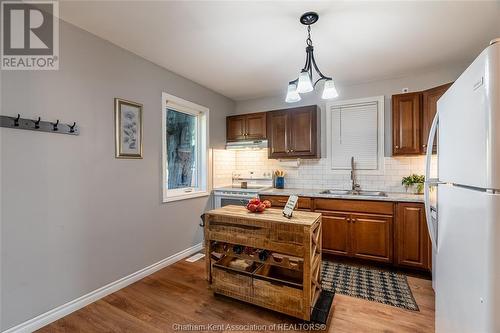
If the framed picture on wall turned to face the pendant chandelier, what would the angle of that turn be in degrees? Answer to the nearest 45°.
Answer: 0° — it already faces it

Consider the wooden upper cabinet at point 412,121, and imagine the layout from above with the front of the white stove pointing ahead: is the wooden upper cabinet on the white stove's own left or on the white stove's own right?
on the white stove's own left

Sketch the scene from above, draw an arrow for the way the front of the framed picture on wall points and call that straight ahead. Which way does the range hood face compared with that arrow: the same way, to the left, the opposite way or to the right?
to the right

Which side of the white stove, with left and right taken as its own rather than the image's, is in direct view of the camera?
front

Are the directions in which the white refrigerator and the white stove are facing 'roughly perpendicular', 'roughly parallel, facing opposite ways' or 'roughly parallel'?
roughly perpendicular

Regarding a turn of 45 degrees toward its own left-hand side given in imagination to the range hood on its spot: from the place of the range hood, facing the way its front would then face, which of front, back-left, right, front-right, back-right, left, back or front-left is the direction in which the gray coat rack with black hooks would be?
right

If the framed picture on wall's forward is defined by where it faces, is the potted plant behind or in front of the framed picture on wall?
in front

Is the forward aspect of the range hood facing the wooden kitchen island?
yes

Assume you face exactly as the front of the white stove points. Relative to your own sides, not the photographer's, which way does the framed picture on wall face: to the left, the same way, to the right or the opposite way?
to the left

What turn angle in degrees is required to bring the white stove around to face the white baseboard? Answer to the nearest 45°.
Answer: approximately 45° to its right

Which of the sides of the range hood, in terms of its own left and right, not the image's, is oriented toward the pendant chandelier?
front

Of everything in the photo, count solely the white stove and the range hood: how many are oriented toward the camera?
2

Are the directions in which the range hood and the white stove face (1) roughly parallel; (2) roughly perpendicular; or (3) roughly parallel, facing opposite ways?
roughly parallel

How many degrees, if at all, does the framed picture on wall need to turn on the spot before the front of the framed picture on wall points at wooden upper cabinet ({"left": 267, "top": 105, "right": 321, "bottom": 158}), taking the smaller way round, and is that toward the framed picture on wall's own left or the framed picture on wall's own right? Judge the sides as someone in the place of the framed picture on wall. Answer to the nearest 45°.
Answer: approximately 45° to the framed picture on wall's own left

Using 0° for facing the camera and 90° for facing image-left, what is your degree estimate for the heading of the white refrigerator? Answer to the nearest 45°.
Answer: approximately 45°

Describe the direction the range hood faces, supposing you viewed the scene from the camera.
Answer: facing the viewer

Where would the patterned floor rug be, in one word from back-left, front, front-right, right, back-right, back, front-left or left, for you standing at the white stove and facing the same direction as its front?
front-left

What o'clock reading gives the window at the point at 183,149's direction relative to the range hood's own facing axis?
The window is roughly at 2 o'clock from the range hood.

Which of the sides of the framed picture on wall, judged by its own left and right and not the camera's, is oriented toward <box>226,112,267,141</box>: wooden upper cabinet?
left

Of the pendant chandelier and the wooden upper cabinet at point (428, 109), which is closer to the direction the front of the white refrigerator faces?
the pendant chandelier
